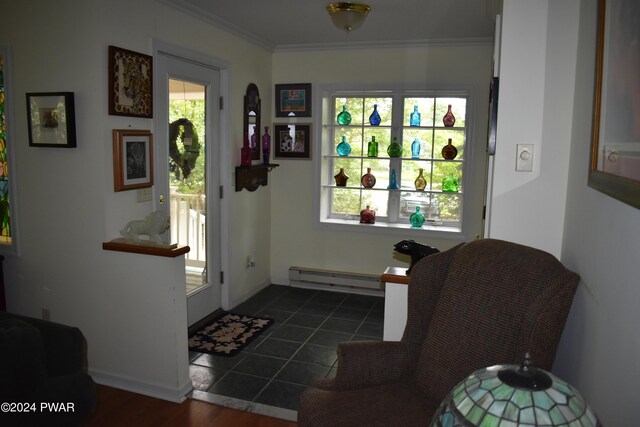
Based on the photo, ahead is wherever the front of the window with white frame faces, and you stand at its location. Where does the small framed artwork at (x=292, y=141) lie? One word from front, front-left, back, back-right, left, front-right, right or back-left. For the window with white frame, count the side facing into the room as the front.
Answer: right

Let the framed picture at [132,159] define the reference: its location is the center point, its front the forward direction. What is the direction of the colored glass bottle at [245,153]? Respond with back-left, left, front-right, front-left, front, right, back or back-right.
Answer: left

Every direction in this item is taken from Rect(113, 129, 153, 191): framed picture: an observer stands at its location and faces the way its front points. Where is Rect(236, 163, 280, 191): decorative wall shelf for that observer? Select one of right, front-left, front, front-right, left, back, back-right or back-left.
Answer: left

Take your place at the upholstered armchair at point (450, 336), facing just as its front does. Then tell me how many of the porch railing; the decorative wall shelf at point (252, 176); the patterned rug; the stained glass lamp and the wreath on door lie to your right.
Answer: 4

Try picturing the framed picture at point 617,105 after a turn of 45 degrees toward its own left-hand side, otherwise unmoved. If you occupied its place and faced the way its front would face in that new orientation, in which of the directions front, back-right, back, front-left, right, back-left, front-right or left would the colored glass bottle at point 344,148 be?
back-right

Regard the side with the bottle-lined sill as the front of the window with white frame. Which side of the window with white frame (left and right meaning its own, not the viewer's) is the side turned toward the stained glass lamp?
front

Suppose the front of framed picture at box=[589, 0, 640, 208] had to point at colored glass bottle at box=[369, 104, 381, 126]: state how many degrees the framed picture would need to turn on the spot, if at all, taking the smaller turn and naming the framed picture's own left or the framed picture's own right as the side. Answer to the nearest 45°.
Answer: approximately 90° to the framed picture's own right

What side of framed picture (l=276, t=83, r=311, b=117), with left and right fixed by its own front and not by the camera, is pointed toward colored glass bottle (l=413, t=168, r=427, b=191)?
left

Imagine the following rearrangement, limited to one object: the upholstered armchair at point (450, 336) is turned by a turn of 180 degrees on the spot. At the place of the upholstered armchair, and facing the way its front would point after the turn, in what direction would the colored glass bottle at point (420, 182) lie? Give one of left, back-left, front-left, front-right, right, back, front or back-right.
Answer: front-left

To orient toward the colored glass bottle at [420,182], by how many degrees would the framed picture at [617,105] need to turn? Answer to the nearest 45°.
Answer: approximately 90° to its right

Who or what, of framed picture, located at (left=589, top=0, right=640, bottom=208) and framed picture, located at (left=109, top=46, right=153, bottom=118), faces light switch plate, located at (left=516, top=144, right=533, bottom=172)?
framed picture, located at (left=109, top=46, right=153, bottom=118)
